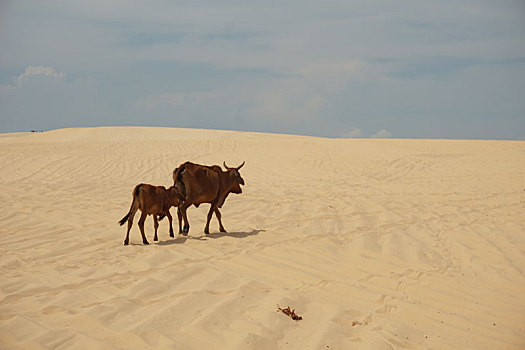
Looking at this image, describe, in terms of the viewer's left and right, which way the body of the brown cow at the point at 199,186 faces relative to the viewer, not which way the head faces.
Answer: facing away from the viewer and to the right of the viewer

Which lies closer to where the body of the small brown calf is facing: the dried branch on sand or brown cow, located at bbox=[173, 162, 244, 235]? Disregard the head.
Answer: the brown cow

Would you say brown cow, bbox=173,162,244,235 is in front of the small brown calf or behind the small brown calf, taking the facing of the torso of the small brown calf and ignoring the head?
in front

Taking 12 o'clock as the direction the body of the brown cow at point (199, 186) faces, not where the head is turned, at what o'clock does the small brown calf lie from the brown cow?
The small brown calf is roughly at 6 o'clock from the brown cow.

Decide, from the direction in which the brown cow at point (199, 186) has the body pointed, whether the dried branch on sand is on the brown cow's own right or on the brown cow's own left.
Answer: on the brown cow's own right
